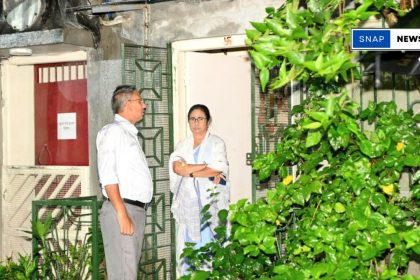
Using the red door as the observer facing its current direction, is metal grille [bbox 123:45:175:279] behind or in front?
in front

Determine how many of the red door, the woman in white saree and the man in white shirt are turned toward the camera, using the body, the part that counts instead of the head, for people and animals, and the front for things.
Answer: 2

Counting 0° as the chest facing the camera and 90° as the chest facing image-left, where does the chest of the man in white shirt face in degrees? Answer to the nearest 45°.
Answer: approximately 270°

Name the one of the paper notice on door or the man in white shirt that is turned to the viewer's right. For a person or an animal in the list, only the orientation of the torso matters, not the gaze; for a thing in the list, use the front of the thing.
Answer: the man in white shirt

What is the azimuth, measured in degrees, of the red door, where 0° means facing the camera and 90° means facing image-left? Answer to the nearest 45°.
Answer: approximately 0°

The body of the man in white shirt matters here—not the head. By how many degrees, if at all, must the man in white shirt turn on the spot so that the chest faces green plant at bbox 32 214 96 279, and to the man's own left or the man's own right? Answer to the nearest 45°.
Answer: approximately 135° to the man's own left

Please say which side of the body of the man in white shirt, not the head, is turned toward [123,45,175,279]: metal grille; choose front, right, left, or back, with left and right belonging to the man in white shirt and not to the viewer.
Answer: left

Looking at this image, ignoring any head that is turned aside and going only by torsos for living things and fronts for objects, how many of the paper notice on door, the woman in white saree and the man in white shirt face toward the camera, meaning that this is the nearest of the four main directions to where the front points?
2

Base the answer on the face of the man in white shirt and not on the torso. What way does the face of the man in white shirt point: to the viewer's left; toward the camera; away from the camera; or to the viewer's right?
to the viewer's right
